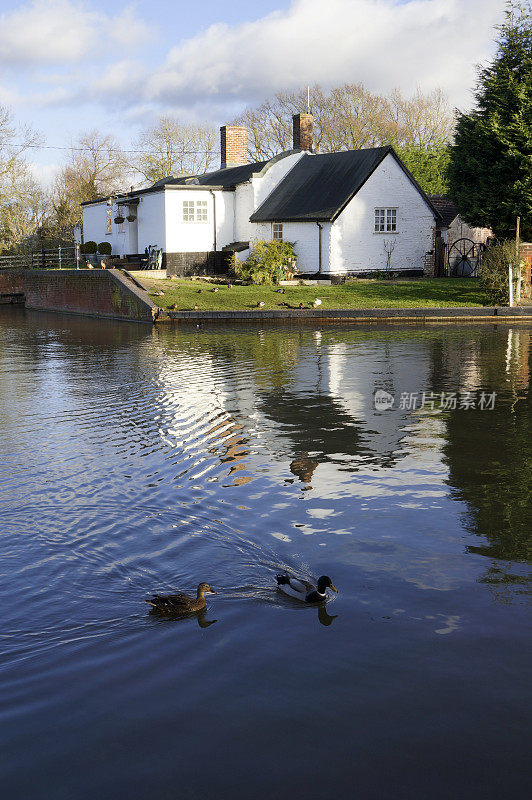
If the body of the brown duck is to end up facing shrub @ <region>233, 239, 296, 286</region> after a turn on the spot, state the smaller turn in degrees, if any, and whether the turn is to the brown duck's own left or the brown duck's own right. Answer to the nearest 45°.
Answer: approximately 90° to the brown duck's own left

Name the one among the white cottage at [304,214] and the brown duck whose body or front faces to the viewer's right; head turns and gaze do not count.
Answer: the brown duck

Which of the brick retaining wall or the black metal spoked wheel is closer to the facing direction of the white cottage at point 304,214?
the brick retaining wall

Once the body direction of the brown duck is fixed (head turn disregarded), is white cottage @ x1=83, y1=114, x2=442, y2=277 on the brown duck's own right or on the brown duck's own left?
on the brown duck's own left

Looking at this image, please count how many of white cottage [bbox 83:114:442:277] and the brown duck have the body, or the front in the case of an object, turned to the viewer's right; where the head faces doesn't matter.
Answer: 1

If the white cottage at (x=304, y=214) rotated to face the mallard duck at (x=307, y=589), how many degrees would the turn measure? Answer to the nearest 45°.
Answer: approximately 45° to its left

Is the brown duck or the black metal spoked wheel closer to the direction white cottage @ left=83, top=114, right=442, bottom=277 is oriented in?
the brown duck

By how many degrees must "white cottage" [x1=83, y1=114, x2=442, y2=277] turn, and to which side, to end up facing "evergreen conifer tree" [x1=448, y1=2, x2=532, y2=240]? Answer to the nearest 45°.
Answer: approximately 90° to its left

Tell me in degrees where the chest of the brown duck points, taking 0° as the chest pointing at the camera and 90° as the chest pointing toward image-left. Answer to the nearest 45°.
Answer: approximately 270°

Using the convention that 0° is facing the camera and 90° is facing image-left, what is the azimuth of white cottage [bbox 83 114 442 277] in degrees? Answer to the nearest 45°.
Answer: approximately 45°
